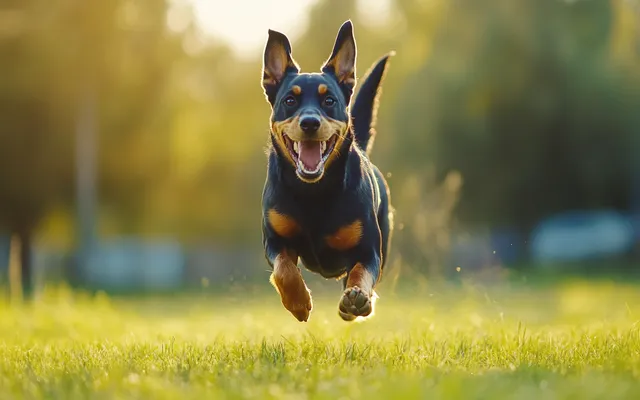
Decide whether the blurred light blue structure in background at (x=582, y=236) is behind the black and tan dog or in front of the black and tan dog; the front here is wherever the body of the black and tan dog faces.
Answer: behind

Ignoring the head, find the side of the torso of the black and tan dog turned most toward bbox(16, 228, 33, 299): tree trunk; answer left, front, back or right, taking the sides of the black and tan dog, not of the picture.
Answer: back

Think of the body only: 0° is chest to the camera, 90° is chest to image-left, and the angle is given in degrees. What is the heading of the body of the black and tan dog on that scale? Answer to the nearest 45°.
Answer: approximately 0°

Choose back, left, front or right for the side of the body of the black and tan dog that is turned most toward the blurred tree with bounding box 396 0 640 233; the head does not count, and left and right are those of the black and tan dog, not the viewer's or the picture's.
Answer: back
